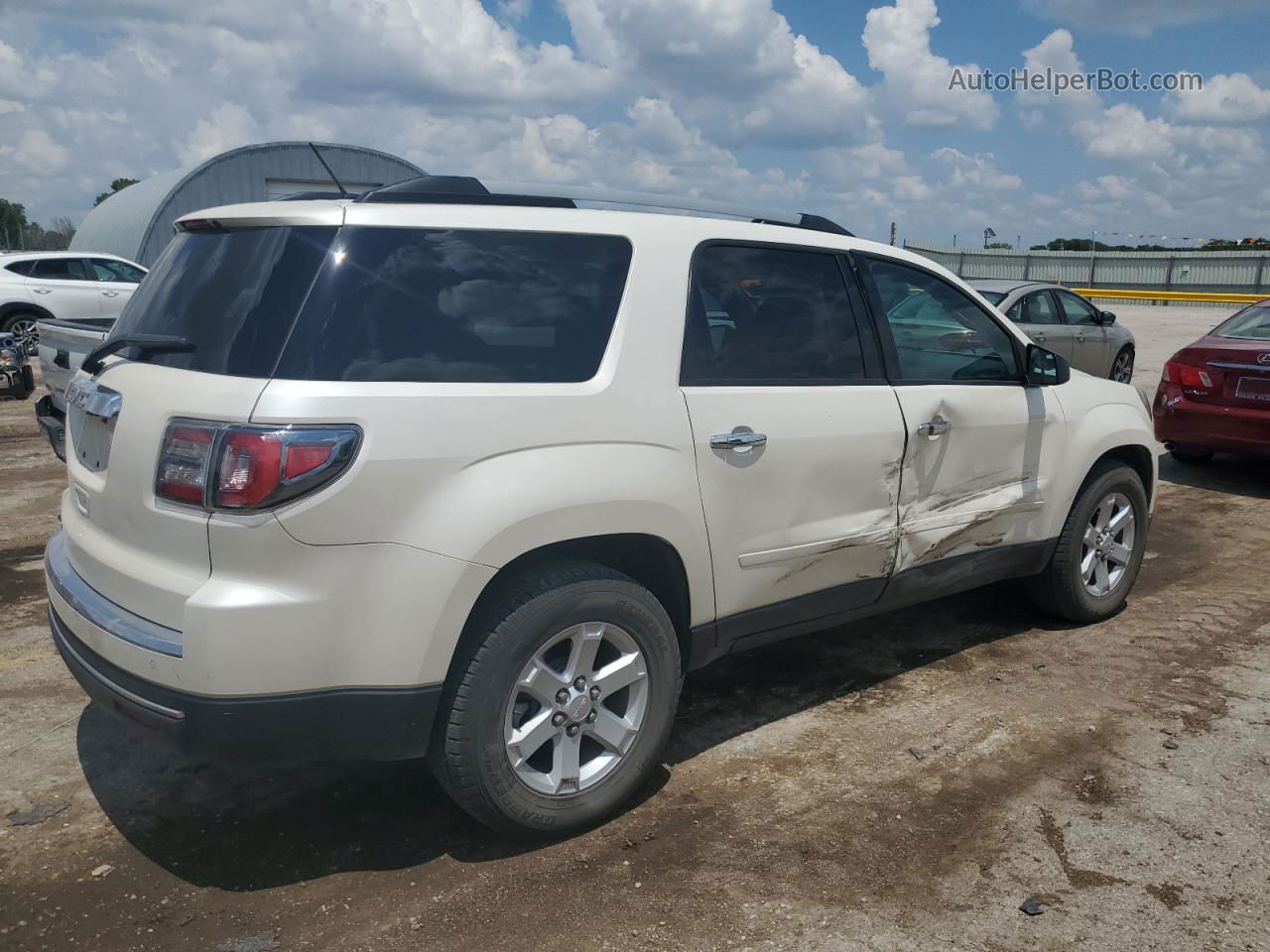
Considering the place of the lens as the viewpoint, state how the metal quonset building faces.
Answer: facing the viewer and to the right of the viewer

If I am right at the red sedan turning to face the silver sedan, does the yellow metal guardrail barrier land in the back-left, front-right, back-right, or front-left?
front-right

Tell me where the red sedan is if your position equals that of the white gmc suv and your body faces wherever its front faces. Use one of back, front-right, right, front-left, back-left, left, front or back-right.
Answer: front

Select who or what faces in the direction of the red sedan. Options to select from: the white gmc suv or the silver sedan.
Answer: the white gmc suv

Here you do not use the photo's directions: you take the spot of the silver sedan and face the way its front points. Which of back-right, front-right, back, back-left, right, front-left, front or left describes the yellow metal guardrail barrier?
front-left

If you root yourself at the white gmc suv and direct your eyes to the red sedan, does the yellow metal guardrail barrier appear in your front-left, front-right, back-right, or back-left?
front-left

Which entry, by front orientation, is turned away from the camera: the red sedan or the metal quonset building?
the red sedan

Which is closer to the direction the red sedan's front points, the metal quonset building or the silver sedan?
the silver sedan

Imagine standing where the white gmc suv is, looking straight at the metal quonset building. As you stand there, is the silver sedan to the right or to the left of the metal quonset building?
right

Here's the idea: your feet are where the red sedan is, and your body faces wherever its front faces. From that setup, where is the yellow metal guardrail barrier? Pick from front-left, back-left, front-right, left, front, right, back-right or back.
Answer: front

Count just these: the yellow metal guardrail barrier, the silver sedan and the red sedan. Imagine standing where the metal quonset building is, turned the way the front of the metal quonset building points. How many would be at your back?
0

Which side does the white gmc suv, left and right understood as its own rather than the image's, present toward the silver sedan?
front

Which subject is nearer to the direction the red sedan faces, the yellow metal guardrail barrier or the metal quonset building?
the yellow metal guardrail barrier

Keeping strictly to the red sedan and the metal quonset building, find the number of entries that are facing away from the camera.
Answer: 1

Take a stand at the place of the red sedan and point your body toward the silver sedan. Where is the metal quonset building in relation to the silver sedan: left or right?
left

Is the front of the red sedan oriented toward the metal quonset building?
no

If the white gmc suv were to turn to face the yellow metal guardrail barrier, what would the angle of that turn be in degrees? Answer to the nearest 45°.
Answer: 0° — it already faces it

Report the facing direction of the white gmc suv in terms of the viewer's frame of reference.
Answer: facing away from the viewer and to the right of the viewer

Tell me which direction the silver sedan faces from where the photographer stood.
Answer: facing away from the viewer and to the right of the viewer

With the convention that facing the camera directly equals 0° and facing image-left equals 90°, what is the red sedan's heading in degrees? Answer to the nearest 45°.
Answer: approximately 180°

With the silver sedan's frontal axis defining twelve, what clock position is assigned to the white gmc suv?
The white gmc suv is roughly at 5 o'clock from the silver sedan.
